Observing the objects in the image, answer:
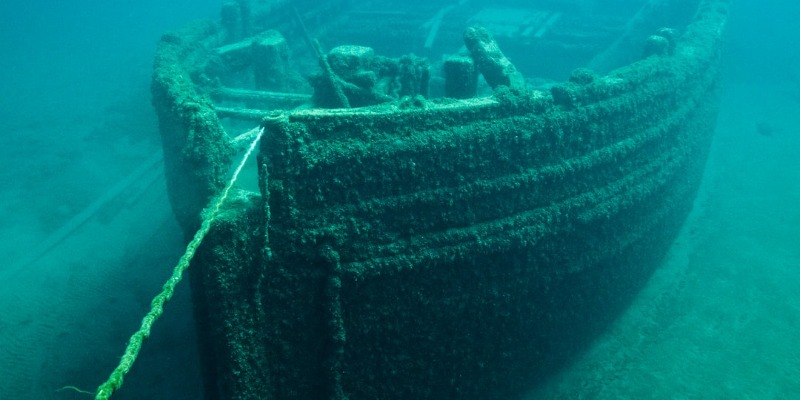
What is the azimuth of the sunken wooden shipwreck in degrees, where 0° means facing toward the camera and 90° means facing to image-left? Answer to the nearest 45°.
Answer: approximately 45°
